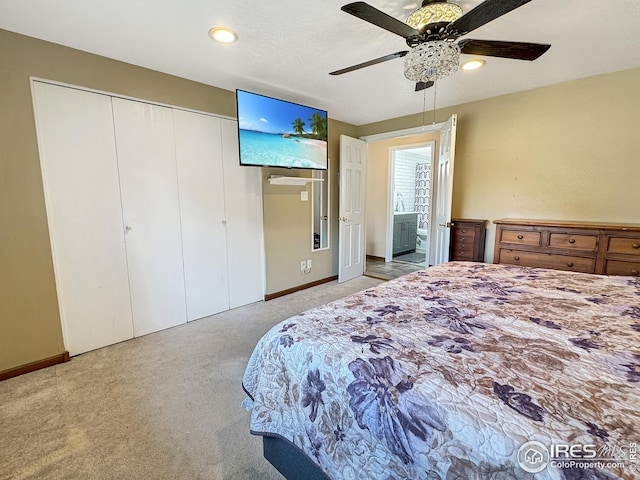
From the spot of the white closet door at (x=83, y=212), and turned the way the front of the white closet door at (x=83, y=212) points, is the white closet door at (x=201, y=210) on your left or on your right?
on your left

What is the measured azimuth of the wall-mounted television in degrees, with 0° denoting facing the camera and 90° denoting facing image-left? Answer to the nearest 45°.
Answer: approximately 315°

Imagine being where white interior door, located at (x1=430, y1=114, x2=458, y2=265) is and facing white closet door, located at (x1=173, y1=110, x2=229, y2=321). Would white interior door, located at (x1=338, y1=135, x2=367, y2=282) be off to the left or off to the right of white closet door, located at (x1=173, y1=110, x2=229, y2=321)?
right

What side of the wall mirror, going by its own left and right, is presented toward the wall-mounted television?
right

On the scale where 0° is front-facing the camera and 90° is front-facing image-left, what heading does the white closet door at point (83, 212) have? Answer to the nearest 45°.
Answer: approximately 315°

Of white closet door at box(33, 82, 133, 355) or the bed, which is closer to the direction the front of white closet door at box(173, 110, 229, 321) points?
the bed
